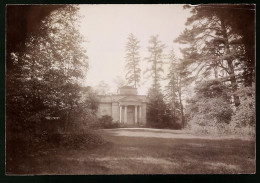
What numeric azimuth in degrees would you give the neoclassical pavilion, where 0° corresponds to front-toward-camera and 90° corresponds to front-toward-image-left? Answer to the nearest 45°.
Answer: approximately 0°
